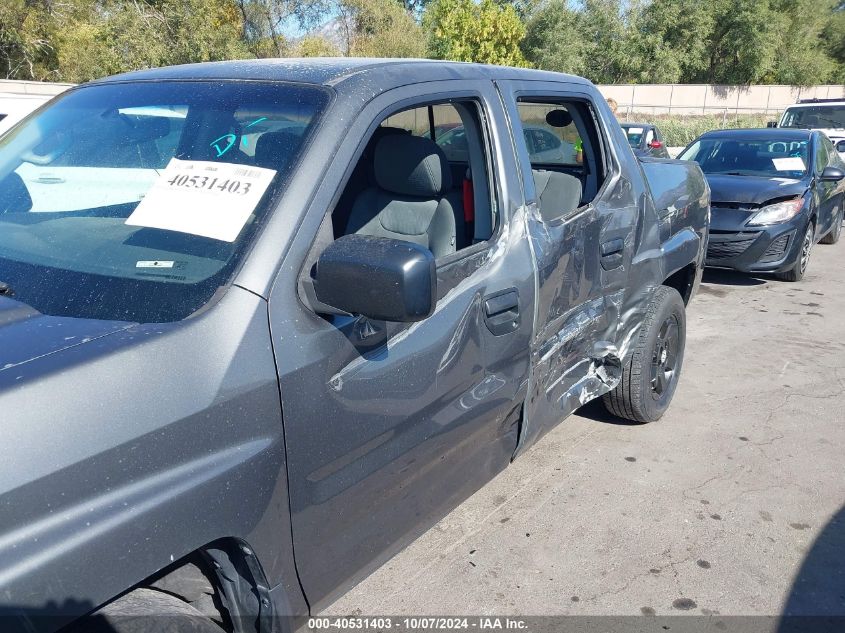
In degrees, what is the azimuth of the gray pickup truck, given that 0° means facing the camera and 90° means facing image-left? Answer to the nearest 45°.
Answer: approximately 45°

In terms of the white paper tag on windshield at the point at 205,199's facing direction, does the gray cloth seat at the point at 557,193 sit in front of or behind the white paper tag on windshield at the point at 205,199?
behind

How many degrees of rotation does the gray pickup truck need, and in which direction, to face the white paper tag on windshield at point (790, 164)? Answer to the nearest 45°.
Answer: approximately 180°

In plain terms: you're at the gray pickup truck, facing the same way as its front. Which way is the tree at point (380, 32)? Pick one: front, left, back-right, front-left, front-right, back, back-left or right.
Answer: back-right

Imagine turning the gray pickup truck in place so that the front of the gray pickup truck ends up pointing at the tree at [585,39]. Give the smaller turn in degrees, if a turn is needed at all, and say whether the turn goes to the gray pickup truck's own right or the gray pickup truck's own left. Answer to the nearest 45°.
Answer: approximately 135° to the gray pickup truck's own right

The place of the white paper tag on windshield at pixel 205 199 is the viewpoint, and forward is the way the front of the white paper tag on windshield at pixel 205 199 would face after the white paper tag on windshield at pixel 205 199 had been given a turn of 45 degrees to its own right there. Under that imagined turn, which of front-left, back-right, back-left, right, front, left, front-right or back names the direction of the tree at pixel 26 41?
right

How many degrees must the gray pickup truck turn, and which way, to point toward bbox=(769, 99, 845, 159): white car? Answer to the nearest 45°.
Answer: approximately 180°

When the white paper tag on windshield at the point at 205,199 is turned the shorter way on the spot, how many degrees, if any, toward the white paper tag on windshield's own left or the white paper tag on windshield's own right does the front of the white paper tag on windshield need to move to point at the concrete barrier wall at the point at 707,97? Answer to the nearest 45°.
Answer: approximately 180°

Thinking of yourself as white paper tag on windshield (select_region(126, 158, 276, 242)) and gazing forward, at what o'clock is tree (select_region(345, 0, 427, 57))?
The tree is roughly at 5 o'clock from the white paper tag on windshield.

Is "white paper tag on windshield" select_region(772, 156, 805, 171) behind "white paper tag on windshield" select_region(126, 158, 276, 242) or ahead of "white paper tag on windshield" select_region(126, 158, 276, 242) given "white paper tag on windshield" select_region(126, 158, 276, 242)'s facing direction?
behind

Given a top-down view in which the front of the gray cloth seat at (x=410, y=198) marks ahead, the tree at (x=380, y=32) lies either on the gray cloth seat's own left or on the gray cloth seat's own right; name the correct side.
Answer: on the gray cloth seat's own right

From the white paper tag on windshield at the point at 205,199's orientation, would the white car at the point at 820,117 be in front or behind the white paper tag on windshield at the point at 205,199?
behind
